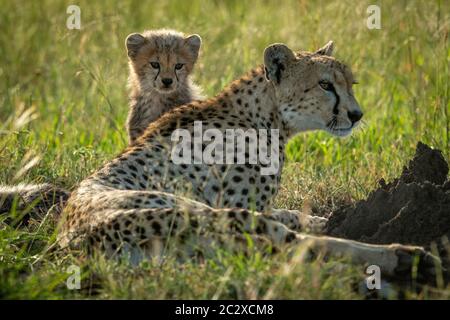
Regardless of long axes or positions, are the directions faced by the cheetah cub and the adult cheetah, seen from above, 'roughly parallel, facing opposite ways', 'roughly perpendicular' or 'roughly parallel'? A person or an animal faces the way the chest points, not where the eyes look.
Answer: roughly perpendicular

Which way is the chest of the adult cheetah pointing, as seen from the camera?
to the viewer's right

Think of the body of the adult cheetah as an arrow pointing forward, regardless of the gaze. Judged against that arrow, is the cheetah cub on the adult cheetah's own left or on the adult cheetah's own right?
on the adult cheetah's own left

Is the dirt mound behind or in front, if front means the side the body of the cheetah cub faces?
in front

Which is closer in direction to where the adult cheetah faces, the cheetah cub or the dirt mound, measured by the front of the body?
the dirt mound

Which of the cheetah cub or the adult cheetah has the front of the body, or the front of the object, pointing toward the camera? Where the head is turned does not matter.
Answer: the cheetah cub

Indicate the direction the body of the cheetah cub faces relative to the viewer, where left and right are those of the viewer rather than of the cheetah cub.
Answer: facing the viewer

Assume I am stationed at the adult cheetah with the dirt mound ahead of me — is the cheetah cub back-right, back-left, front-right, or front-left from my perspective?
back-left

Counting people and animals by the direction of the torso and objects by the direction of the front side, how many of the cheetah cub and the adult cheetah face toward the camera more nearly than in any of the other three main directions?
1

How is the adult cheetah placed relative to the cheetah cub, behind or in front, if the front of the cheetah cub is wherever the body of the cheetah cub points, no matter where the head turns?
in front

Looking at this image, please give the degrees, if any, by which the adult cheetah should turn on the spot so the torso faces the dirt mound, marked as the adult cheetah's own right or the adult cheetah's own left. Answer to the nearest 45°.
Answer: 0° — it already faces it

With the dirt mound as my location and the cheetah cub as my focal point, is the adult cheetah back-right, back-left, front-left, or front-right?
front-left
